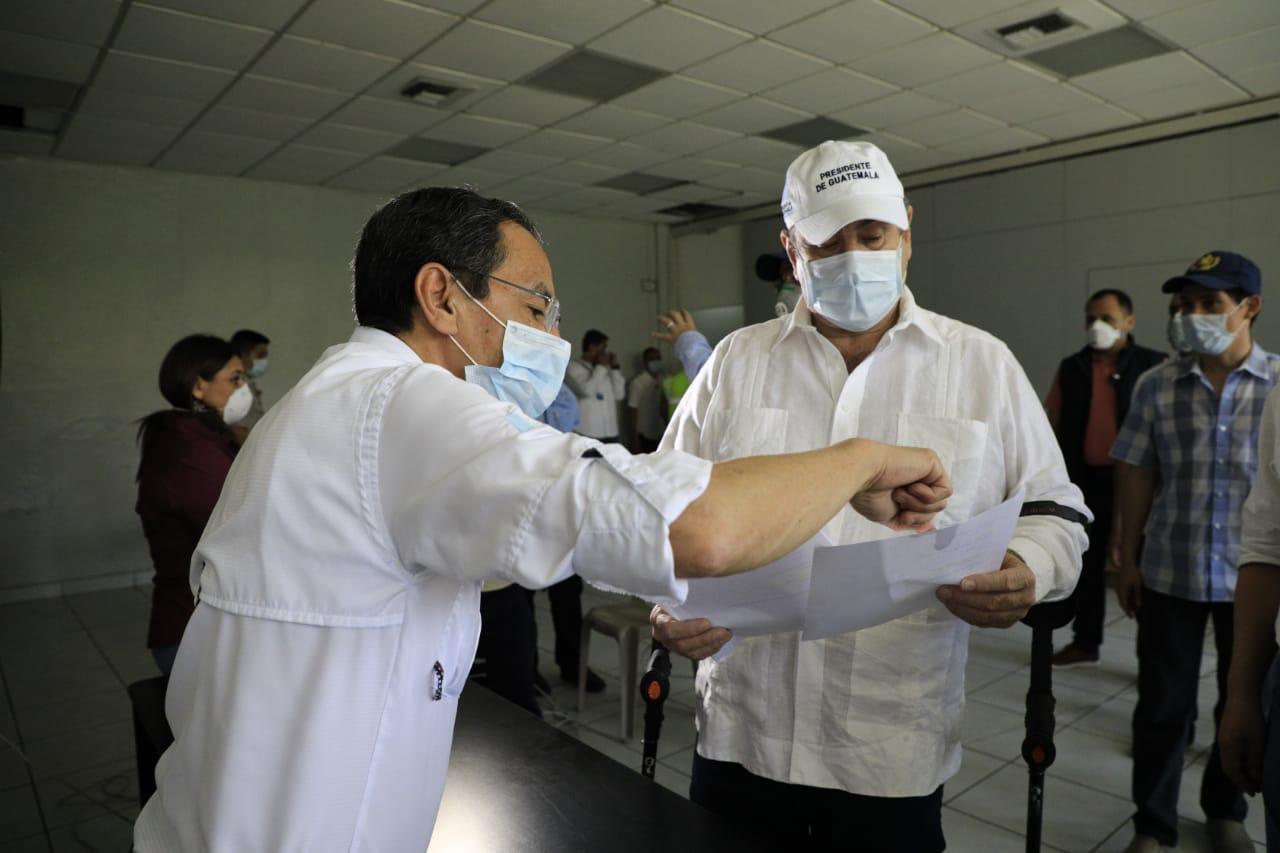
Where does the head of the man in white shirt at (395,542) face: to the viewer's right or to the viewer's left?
to the viewer's right

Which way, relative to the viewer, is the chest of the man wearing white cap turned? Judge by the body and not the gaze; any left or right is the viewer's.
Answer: facing the viewer

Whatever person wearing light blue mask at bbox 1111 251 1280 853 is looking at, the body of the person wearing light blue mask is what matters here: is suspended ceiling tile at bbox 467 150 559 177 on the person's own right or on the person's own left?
on the person's own right

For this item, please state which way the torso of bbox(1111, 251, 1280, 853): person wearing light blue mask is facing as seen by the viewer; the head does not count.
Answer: toward the camera

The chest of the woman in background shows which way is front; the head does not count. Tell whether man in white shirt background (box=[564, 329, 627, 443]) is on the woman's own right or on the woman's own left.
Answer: on the woman's own left

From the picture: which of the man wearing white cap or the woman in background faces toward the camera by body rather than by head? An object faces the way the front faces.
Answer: the man wearing white cap

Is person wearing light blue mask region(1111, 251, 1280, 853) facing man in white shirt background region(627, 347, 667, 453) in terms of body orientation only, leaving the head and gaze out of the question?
no

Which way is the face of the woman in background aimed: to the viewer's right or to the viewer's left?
to the viewer's right

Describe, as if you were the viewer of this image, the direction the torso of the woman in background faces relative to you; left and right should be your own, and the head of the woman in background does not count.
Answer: facing to the right of the viewer

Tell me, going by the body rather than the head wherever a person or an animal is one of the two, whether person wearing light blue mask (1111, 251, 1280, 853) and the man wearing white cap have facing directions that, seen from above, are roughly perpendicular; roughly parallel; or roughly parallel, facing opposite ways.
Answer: roughly parallel

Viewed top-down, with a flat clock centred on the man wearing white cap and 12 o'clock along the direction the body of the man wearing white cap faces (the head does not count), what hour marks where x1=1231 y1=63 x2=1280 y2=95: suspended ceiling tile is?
The suspended ceiling tile is roughly at 7 o'clock from the man wearing white cap.

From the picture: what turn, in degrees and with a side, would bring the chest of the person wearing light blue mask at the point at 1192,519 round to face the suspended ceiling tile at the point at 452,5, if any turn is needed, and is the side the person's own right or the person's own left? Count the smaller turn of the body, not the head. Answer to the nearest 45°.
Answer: approximately 90° to the person's own right

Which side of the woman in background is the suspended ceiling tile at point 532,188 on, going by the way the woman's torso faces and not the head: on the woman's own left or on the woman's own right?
on the woman's own left

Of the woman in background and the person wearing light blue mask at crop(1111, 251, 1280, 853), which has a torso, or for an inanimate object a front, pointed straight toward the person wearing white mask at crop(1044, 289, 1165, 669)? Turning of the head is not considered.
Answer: the woman in background
